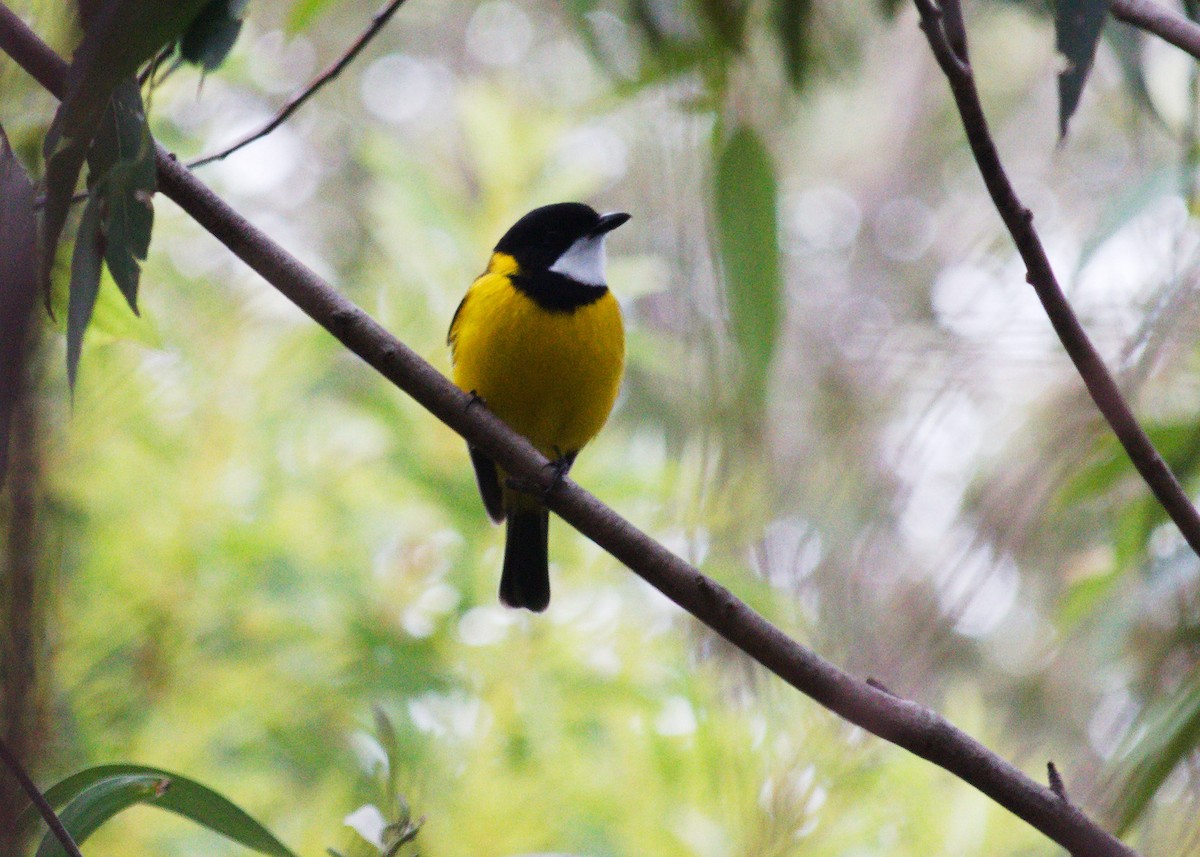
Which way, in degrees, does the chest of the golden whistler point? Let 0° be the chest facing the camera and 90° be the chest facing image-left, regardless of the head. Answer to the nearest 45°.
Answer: approximately 315°

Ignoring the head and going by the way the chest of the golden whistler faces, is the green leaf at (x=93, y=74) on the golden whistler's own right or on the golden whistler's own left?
on the golden whistler's own right

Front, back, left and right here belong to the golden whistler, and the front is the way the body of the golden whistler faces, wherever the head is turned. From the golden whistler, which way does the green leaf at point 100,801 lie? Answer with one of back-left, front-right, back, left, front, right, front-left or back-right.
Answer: front-right

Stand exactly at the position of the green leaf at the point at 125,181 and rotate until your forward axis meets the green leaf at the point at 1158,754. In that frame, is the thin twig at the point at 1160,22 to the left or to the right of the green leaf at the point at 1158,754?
left

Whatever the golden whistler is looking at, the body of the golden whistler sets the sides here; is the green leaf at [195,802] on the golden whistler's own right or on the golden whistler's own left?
on the golden whistler's own right

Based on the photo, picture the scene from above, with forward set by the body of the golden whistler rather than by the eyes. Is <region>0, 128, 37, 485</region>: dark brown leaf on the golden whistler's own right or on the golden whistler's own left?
on the golden whistler's own right

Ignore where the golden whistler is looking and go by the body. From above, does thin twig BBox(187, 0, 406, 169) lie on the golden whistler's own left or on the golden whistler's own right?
on the golden whistler's own right
